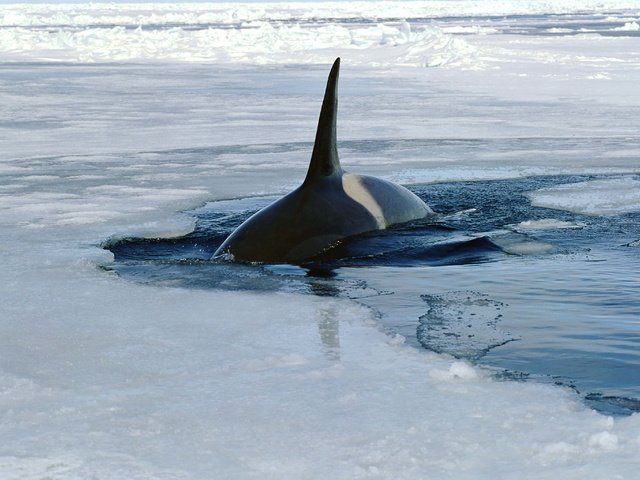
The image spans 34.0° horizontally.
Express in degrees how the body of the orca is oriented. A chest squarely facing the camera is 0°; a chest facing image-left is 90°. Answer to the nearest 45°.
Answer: approximately 45°
